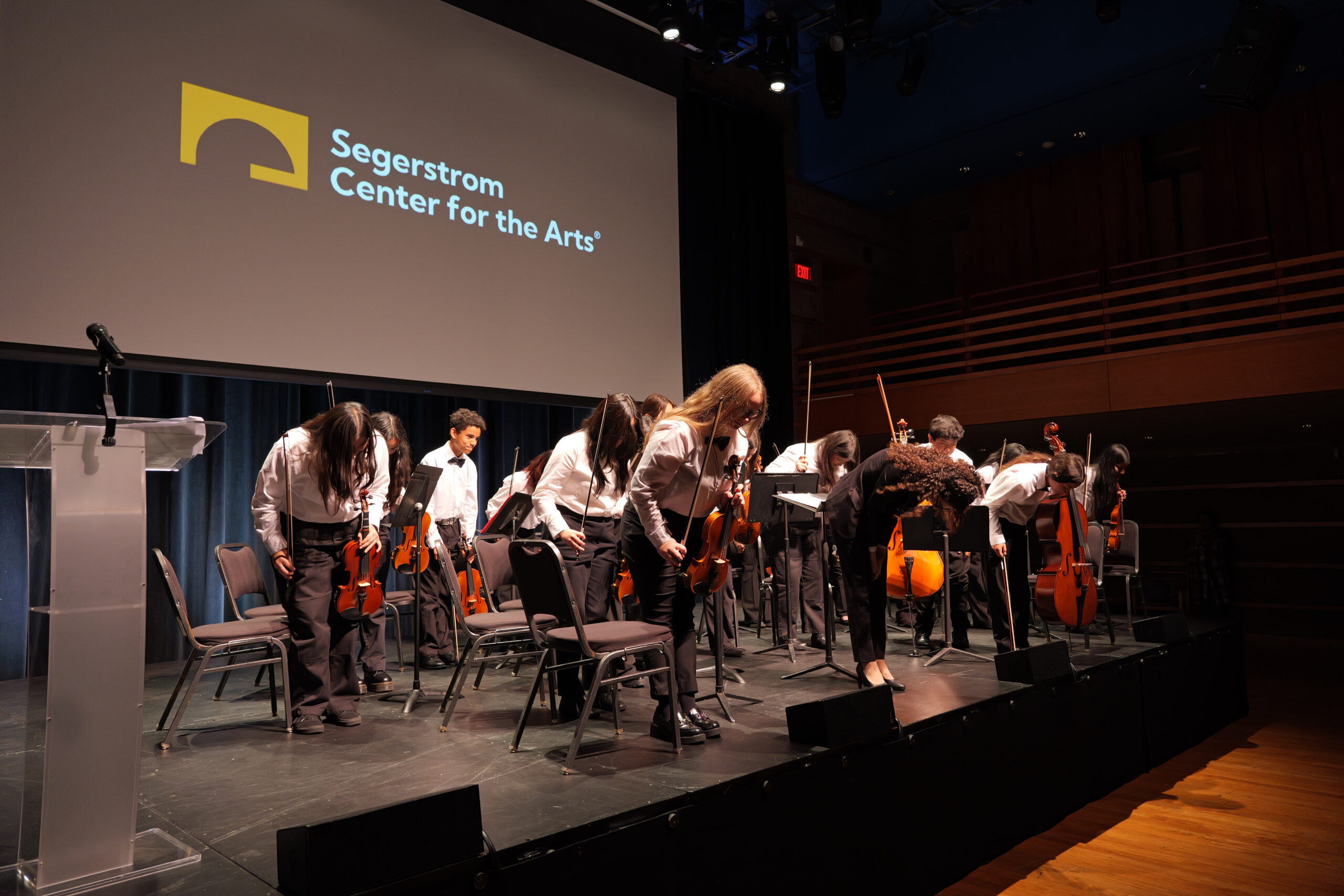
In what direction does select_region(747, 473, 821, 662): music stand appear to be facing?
away from the camera

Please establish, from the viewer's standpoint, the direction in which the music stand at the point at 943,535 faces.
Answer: facing away from the viewer

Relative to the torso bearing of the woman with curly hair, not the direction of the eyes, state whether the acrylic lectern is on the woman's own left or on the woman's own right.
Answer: on the woman's own right

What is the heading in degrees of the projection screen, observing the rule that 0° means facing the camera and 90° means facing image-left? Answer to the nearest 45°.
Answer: approximately 315°

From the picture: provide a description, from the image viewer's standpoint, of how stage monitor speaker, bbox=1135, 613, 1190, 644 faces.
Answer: facing away from the viewer and to the left of the viewer

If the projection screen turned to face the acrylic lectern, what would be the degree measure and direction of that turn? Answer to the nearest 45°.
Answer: approximately 45° to its right

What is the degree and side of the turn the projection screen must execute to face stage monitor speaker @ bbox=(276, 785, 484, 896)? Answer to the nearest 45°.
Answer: approximately 45° to its right
